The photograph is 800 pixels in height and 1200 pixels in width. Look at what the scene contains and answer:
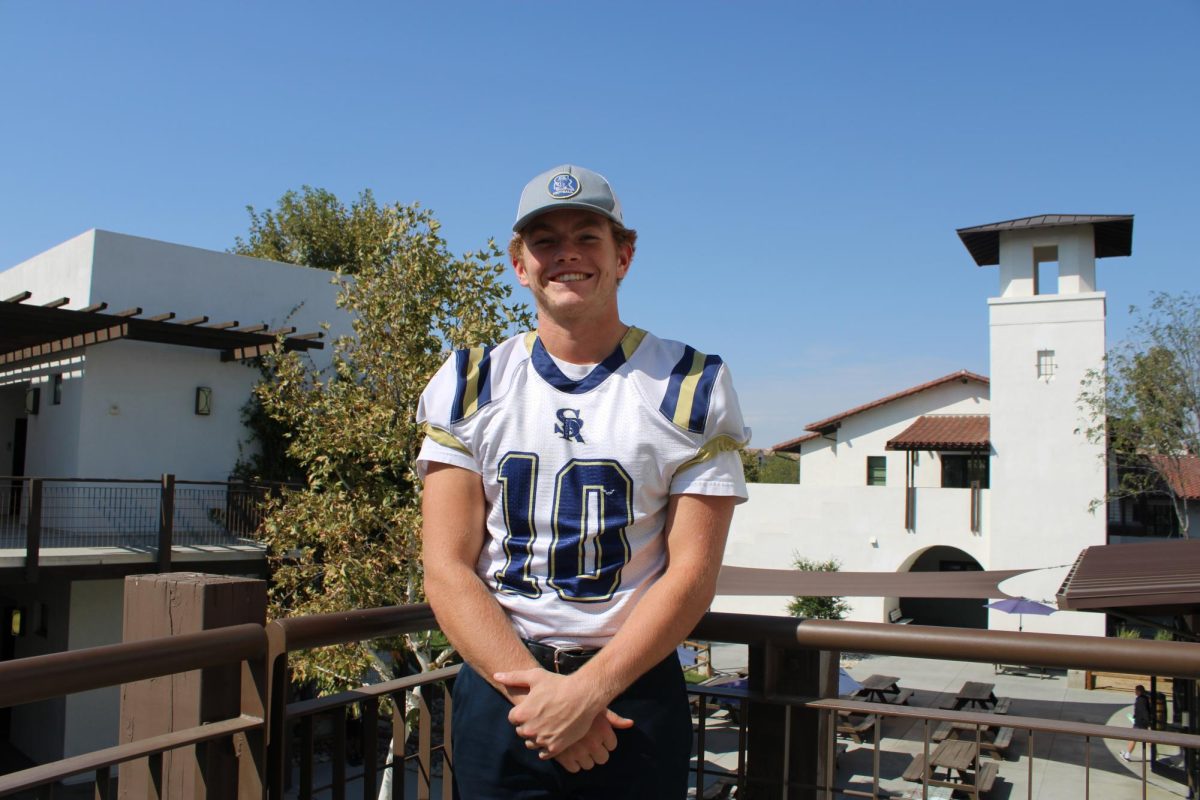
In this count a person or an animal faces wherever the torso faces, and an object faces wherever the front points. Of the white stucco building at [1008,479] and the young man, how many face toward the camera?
2

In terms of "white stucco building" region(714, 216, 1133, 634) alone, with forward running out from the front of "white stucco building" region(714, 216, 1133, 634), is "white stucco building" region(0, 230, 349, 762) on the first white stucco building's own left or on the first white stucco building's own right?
on the first white stucco building's own right

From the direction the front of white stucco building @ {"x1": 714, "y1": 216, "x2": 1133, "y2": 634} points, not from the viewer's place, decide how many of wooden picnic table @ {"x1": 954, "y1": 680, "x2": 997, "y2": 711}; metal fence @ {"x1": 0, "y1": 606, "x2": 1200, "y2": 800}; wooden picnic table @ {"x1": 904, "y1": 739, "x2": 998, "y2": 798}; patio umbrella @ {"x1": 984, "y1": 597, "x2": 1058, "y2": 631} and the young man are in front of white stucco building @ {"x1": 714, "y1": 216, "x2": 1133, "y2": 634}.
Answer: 5

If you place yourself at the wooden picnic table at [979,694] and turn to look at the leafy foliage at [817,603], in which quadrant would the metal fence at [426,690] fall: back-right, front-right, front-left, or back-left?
back-left

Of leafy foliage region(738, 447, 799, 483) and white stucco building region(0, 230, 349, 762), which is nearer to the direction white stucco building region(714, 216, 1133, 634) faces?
the white stucco building

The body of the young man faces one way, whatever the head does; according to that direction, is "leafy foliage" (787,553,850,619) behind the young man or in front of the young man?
behind

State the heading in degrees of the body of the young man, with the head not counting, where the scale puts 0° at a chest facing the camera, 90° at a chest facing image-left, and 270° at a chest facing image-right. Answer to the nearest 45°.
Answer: approximately 0°

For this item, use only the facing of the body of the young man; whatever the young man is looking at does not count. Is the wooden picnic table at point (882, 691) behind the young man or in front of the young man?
behind

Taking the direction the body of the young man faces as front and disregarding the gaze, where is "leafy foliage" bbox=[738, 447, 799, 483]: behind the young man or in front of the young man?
behind

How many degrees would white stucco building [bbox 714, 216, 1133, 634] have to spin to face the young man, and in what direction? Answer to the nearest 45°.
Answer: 0° — it already faces them
